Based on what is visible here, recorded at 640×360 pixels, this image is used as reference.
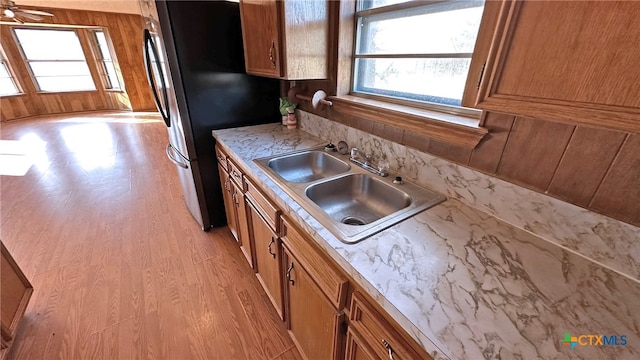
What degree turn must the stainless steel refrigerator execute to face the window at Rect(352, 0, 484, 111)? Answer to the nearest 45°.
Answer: approximately 135° to its left

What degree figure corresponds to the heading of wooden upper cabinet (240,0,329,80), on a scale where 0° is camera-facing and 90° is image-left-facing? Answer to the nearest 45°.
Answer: approximately 45°

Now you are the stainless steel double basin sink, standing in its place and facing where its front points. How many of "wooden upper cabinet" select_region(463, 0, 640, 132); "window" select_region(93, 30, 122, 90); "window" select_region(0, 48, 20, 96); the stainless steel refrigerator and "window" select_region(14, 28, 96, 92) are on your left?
1

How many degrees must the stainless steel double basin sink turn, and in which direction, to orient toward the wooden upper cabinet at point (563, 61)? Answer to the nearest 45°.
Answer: approximately 90° to its left

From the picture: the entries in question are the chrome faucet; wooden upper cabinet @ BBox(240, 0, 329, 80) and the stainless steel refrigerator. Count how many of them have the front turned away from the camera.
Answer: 0

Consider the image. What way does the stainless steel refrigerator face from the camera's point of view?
to the viewer's left

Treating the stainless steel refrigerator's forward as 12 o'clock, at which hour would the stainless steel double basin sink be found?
The stainless steel double basin sink is roughly at 8 o'clock from the stainless steel refrigerator.

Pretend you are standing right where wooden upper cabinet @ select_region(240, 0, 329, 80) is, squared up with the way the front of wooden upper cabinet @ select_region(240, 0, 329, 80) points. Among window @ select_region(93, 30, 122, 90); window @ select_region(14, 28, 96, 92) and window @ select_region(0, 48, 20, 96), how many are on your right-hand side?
3

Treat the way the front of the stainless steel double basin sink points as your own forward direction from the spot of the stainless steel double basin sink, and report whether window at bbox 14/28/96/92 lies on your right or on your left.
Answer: on your right

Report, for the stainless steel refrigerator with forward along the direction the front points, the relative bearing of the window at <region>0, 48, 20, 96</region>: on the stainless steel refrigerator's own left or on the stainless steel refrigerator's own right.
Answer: on the stainless steel refrigerator's own right

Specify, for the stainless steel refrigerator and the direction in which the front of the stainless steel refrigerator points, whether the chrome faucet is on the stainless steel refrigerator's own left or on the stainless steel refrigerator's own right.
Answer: on the stainless steel refrigerator's own left

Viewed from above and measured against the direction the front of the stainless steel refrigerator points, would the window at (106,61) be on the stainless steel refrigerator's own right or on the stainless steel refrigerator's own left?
on the stainless steel refrigerator's own right

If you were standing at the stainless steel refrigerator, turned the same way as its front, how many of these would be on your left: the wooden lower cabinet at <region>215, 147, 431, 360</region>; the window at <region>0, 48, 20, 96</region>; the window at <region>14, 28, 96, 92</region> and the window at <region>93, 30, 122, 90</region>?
1
